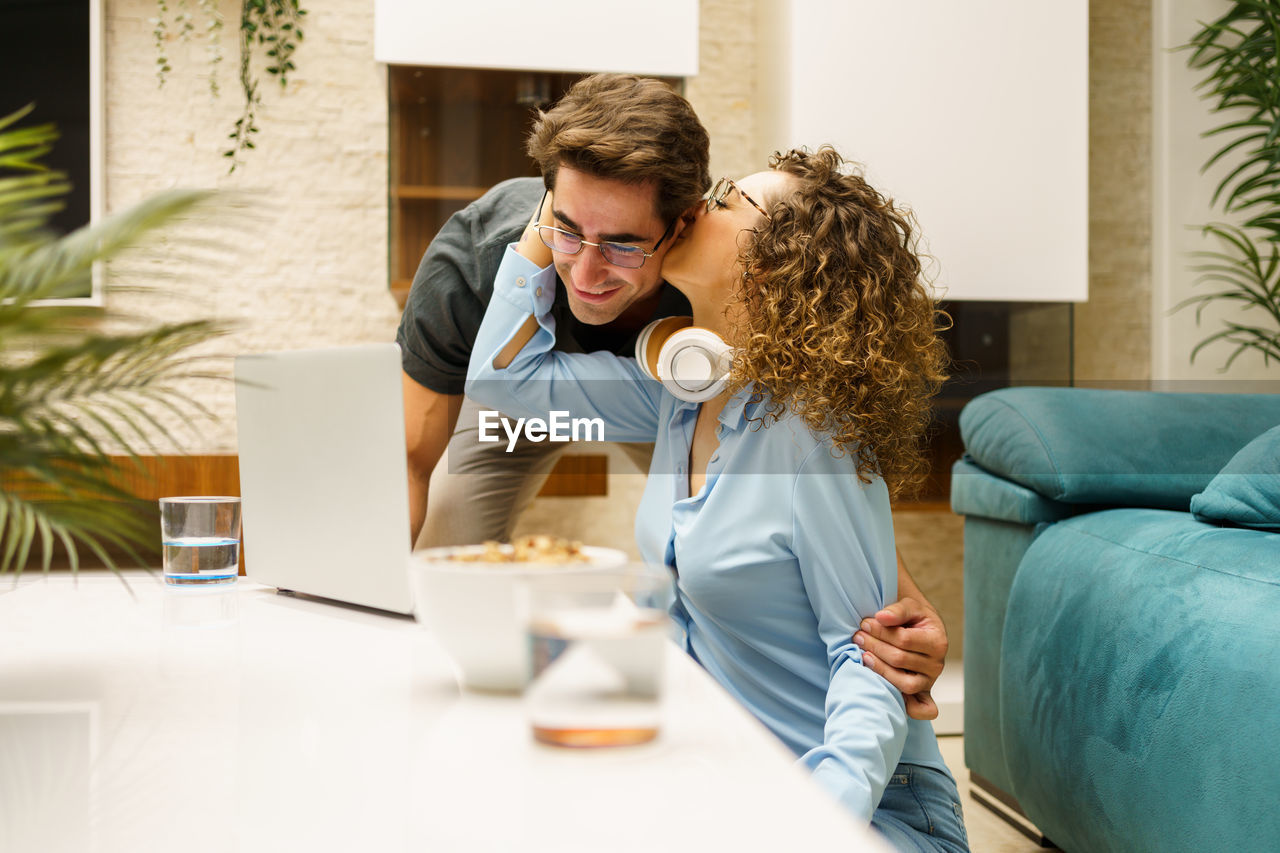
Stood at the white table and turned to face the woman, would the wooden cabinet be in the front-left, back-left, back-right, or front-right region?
front-left

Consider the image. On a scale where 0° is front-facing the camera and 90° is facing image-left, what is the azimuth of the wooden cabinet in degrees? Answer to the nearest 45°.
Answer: approximately 0°

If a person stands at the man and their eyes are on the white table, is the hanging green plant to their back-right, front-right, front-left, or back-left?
back-right

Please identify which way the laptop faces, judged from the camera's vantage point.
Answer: facing away from the viewer and to the right of the viewer

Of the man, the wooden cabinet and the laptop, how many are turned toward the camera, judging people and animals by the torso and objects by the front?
2

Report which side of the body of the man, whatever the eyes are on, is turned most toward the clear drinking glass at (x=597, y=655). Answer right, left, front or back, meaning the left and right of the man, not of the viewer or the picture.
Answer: front

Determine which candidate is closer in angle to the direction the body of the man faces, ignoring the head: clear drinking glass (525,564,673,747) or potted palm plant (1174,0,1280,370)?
the clear drinking glass

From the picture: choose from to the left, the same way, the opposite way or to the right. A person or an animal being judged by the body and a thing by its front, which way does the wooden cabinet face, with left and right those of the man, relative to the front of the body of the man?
the same way

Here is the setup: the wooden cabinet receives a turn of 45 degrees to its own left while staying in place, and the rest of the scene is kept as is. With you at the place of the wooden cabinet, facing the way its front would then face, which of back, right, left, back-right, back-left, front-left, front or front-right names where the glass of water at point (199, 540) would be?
front-right

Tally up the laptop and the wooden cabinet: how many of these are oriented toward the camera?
1

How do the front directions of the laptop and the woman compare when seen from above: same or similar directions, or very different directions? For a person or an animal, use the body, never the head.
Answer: very different directions

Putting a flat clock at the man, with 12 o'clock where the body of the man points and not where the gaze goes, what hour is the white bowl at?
The white bowl is roughly at 12 o'clock from the man.

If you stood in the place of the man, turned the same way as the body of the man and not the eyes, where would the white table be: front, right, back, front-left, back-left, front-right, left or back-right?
front

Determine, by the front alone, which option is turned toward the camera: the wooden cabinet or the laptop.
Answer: the wooden cabinet

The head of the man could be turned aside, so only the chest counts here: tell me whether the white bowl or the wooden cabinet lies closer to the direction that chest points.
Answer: the white bowl

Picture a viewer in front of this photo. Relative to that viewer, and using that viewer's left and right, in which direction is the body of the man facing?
facing the viewer

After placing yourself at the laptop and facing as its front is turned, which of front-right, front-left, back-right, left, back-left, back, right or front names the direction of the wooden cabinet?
front-left

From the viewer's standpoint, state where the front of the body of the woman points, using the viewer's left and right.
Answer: facing the viewer and to the left of the viewer
